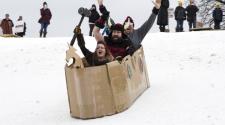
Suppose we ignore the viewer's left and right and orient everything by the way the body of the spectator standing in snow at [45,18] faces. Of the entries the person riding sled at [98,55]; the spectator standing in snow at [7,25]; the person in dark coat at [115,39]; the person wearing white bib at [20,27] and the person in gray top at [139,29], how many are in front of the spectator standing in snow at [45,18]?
3

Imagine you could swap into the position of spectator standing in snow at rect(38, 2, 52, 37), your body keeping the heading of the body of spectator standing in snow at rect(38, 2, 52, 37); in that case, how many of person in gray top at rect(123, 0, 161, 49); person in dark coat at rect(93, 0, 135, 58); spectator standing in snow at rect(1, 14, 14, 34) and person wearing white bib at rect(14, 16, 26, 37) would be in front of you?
2

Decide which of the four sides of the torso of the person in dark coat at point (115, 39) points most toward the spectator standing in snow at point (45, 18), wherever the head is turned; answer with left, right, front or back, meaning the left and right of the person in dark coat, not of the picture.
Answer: back

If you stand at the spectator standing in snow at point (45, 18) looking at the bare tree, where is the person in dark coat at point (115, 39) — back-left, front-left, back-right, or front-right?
back-right

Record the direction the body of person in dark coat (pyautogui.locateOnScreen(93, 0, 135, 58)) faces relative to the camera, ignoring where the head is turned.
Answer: toward the camera

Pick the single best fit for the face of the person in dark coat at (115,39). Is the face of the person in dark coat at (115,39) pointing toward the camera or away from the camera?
toward the camera

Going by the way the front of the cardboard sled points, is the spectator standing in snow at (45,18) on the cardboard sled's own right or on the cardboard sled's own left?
on the cardboard sled's own right

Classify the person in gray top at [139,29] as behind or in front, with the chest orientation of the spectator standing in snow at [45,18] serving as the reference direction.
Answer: in front

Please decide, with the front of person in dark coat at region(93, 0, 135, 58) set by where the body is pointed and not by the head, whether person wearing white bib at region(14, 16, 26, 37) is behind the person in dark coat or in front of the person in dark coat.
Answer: behind

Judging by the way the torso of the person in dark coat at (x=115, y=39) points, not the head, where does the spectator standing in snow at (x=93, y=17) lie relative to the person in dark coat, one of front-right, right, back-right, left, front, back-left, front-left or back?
back

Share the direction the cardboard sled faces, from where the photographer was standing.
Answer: facing the viewer and to the left of the viewer

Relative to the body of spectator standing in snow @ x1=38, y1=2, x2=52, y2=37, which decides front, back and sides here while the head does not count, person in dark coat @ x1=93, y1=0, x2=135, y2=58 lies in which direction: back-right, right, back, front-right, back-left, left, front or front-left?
front

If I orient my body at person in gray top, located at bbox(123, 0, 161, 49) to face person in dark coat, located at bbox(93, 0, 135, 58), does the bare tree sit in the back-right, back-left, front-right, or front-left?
back-right

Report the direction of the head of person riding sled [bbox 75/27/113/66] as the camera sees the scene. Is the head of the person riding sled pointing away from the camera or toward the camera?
toward the camera

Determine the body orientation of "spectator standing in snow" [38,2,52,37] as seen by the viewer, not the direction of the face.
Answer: toward the camera

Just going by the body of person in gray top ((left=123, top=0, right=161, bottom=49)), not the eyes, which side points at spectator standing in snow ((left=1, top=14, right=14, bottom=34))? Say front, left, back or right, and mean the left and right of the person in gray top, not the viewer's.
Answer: right

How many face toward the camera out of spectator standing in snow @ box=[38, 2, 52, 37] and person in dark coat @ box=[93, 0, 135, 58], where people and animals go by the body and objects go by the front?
2

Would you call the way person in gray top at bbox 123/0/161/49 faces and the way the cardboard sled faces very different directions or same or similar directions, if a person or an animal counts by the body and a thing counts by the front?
same or similar directions
